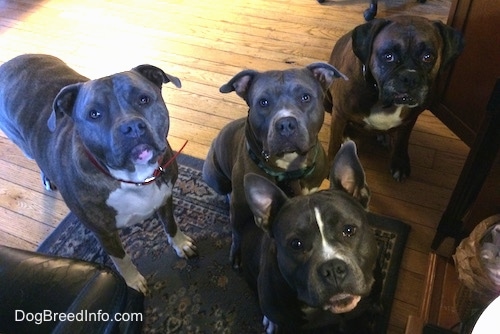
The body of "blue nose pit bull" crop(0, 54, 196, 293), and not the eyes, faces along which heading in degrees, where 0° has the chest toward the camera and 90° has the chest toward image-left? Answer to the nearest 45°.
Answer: approximately 315°

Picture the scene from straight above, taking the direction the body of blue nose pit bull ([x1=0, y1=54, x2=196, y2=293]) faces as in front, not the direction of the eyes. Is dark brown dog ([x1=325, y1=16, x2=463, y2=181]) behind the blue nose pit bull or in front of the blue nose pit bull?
in front

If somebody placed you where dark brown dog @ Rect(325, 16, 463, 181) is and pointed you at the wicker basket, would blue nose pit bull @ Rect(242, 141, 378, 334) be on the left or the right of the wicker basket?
right

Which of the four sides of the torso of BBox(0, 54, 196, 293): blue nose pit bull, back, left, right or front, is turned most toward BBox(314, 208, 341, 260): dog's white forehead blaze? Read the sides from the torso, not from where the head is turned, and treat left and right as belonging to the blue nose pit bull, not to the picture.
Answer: front

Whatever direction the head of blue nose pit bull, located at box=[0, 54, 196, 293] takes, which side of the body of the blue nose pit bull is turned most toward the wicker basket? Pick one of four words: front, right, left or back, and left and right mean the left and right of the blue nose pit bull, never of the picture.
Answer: front

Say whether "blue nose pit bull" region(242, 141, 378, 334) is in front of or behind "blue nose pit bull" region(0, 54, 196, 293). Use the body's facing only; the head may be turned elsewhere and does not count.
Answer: in front
